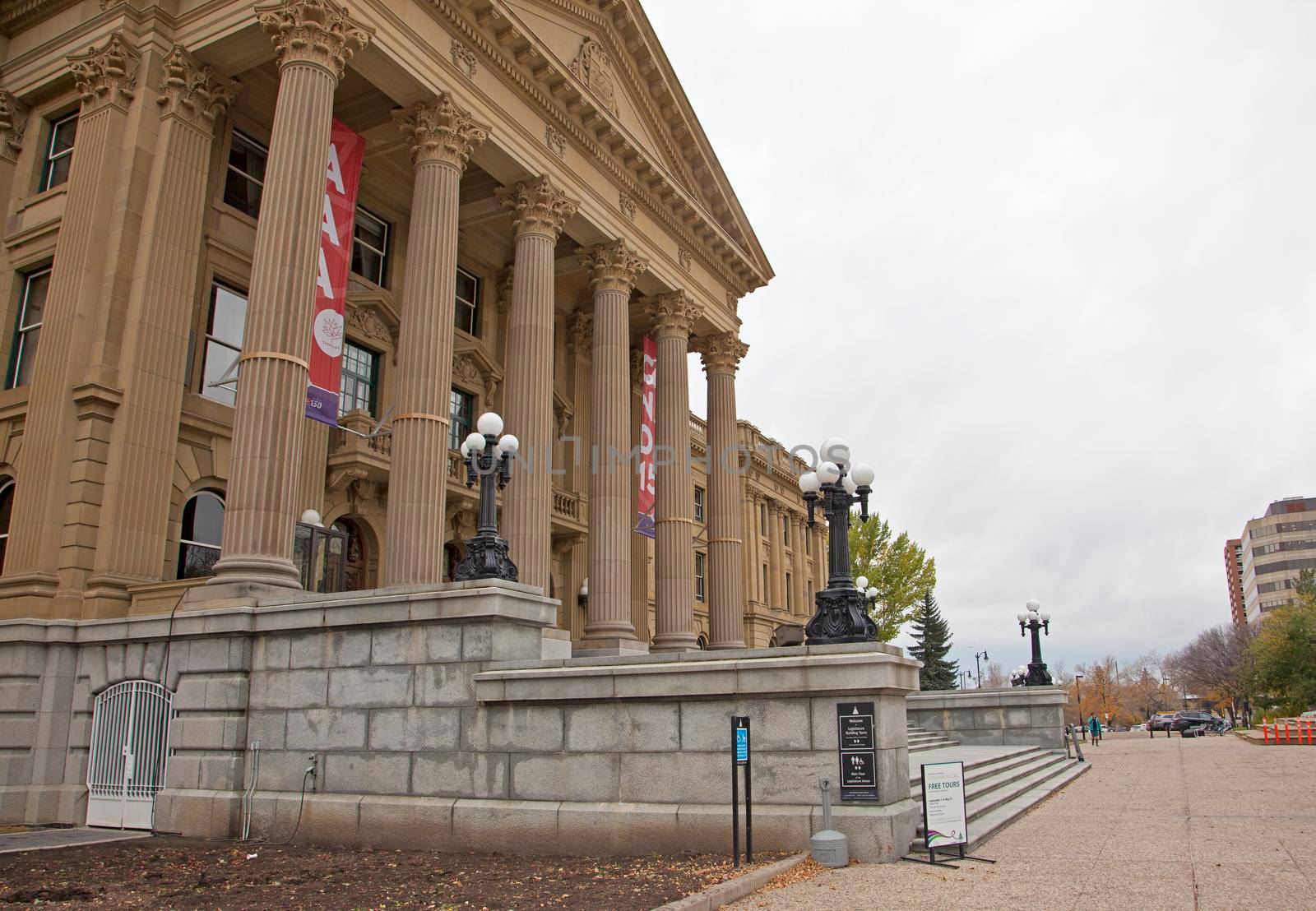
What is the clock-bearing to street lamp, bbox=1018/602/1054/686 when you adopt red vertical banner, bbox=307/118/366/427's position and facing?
The street lamp is roughly at 10 o'clock from the red vertical banner.

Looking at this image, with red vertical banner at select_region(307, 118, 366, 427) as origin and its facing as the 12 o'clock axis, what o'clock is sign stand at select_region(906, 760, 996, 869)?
The sign stand is roughly at 12 o'clock from the red vertical banner.

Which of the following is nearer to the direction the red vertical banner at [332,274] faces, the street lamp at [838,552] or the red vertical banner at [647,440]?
the street lamp

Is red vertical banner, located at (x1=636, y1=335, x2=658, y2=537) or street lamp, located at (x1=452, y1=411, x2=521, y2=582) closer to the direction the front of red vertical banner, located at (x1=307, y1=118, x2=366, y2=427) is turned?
the street lamp

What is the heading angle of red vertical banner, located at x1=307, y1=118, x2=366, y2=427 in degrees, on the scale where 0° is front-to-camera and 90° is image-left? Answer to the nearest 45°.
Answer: approximately 315°

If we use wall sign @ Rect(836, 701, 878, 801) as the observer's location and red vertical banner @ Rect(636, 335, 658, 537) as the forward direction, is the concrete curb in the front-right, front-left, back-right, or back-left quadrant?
back-left

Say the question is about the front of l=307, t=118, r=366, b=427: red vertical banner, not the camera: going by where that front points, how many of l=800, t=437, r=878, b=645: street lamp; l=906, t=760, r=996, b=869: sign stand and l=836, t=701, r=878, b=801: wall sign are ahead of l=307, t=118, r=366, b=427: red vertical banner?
3

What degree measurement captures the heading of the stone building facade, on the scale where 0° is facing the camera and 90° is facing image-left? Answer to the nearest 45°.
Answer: approximately 315°

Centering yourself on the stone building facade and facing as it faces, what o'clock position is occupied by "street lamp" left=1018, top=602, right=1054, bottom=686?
The street lamp is roughly at 10 o'clock from the stone building facade.

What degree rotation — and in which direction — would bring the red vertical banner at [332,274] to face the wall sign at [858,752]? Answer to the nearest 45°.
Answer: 0° — it already faces it

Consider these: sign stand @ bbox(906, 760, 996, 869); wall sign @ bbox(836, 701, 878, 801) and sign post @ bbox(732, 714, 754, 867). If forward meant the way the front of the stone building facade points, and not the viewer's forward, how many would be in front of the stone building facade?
3
